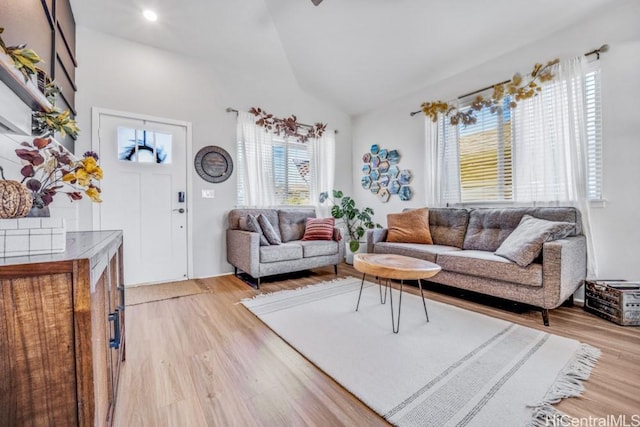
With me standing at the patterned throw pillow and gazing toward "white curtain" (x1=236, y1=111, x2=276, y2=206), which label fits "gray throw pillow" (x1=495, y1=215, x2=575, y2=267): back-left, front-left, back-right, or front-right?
back-left

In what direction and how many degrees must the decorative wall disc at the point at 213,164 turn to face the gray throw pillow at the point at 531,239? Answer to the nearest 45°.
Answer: approximately 45° to its left

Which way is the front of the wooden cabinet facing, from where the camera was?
facing to the right of the viewer

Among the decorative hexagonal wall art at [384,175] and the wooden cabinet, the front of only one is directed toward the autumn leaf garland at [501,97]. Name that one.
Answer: the wooden cabinet

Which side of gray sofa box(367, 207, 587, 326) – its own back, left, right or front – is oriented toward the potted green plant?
right

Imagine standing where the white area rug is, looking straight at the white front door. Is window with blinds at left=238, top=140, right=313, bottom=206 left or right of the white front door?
right

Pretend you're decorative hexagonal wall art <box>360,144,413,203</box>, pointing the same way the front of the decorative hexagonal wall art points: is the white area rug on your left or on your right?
on your left

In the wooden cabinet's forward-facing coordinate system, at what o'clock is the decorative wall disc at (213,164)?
The decorative wall disc is roughly at 10 o'clock from the wooden cabinet.

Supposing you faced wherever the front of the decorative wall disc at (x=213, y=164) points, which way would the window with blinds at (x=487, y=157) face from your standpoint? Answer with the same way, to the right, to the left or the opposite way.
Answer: to the right
